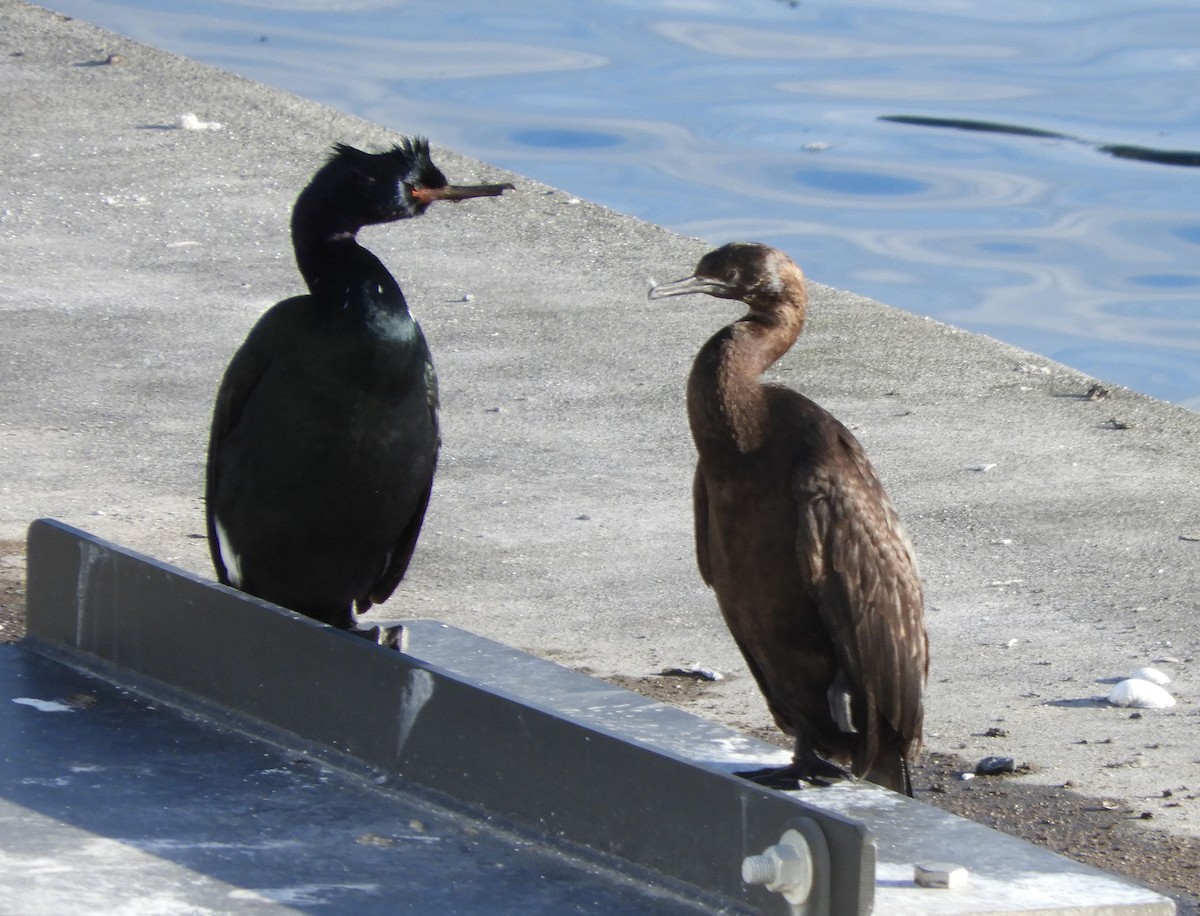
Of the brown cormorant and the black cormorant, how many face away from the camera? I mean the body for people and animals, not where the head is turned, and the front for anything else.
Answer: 0

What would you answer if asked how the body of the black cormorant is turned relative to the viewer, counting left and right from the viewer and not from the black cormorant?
facing the viewer and to the right of the viewer

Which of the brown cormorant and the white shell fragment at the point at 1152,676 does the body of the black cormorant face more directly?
the brown cormorant

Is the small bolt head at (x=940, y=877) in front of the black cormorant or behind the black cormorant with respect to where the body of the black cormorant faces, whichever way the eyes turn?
in front

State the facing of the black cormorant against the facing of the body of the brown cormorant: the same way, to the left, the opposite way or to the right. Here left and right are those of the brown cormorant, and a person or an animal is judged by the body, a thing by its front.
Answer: to the left

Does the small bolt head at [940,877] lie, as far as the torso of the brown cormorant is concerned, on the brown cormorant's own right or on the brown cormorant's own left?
on the brown cormorant's own left
